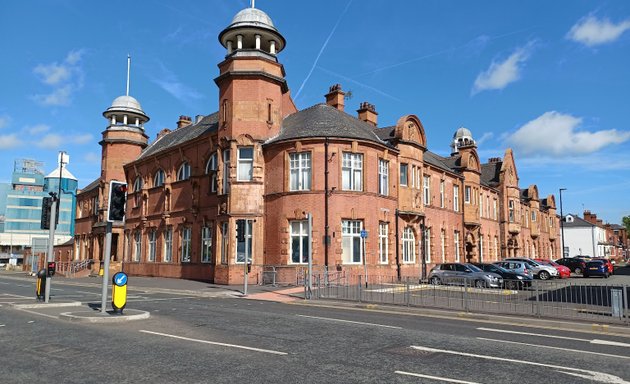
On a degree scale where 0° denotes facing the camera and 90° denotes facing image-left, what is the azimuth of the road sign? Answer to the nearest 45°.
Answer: approximately 0°

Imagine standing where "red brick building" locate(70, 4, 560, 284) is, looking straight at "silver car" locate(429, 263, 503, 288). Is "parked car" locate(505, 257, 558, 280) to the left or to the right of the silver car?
left

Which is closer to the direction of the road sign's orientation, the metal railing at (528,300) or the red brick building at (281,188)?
the metal railing

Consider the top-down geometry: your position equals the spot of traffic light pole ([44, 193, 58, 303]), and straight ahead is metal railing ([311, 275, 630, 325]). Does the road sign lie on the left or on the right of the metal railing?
right
